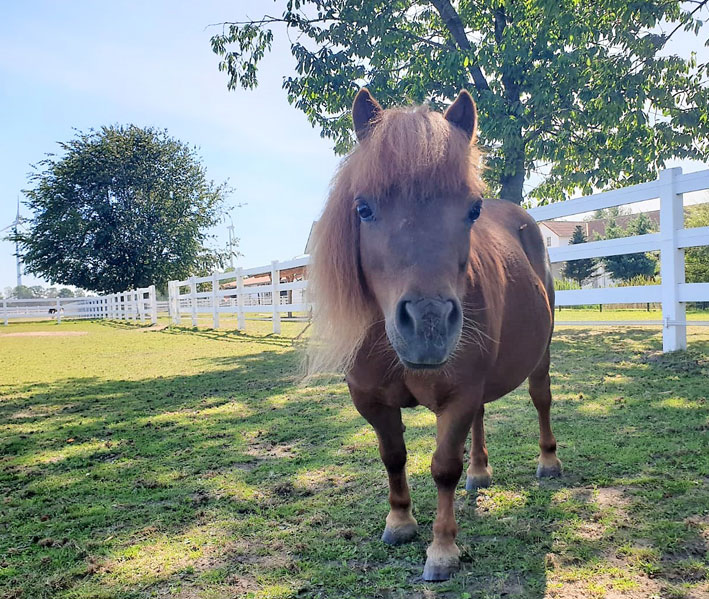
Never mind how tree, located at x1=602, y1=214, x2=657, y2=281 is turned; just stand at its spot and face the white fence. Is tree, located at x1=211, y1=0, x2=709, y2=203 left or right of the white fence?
left

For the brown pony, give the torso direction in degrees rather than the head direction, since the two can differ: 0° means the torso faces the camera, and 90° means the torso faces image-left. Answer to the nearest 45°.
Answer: approximately 45°

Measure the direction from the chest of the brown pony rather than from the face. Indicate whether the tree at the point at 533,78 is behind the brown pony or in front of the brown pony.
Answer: behind

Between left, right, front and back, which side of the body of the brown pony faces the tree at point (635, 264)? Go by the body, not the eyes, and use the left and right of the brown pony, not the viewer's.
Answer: back

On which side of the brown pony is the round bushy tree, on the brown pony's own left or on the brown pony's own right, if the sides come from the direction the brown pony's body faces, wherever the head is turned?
on the brown pony's own right
